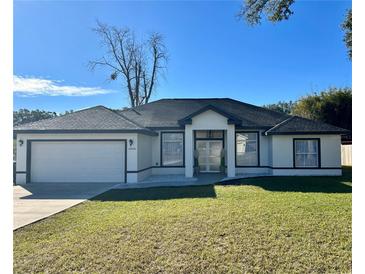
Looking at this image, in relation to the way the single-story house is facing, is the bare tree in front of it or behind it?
behind

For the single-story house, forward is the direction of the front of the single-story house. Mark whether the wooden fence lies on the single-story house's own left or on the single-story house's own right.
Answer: on the single-story house's own left

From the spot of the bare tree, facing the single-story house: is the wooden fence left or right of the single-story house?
left

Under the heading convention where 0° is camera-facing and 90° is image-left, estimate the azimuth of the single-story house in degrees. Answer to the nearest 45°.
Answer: approximately 0°
